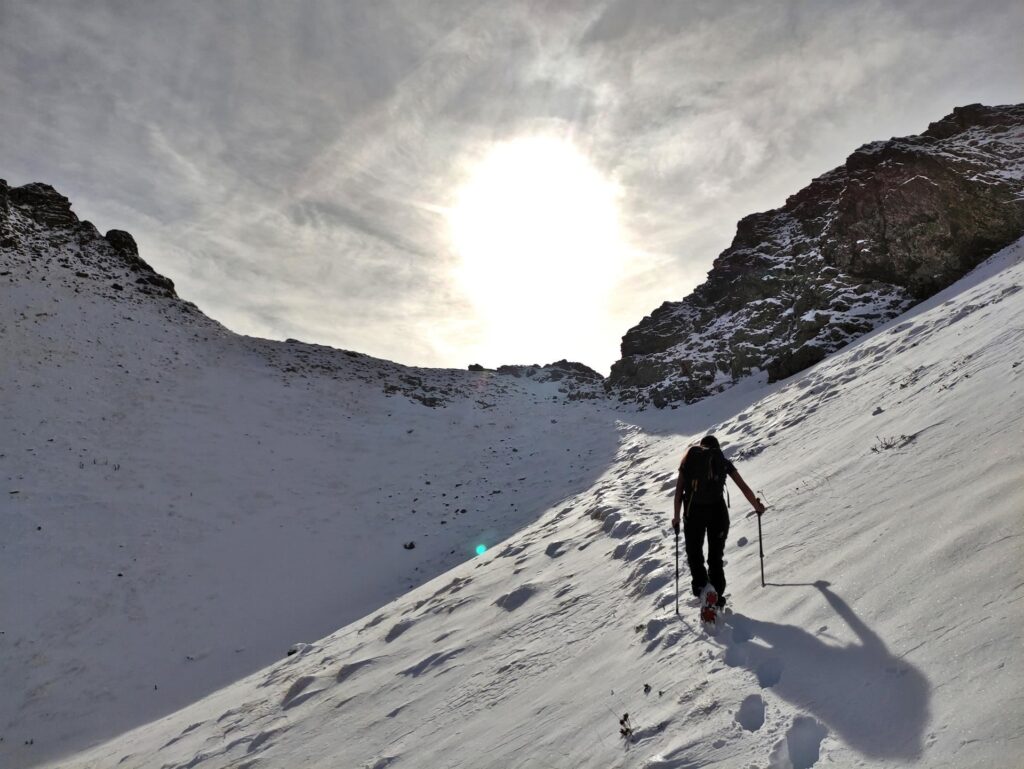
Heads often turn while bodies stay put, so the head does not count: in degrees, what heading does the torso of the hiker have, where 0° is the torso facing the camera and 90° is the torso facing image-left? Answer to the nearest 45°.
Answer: approximately 180°
